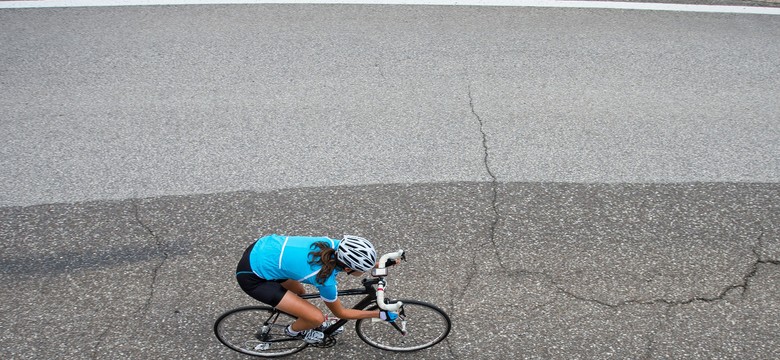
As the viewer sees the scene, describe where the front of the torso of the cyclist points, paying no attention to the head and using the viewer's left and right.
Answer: facing to the right of the viewer

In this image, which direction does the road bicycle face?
to the viewer's right

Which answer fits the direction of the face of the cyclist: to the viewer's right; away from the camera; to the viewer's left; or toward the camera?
to the viewer's right
